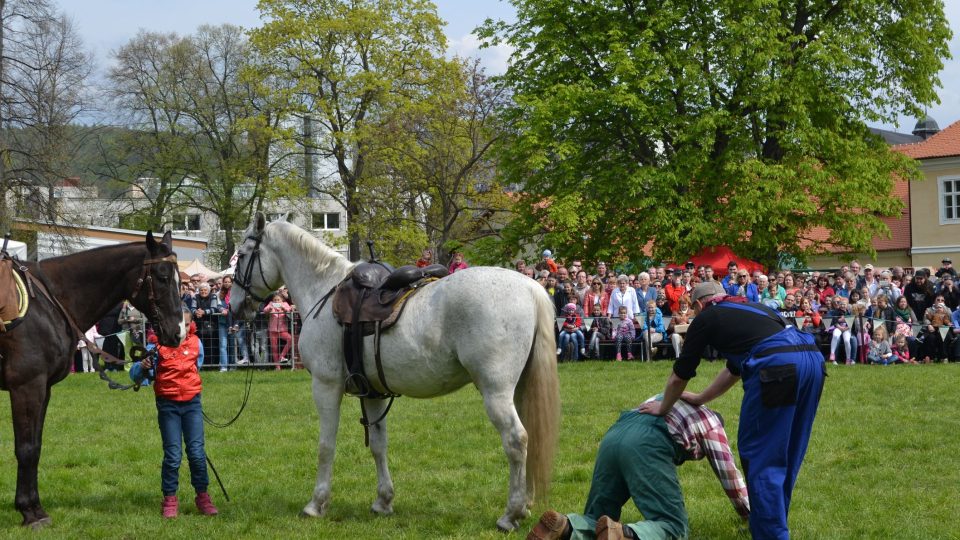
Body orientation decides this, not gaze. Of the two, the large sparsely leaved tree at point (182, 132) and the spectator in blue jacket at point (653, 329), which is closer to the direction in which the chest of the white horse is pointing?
the large sparsely leaved tree

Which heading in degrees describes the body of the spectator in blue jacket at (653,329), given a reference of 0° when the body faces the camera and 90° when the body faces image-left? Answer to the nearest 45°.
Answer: approximately 0°

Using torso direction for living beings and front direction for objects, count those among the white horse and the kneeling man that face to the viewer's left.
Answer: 1

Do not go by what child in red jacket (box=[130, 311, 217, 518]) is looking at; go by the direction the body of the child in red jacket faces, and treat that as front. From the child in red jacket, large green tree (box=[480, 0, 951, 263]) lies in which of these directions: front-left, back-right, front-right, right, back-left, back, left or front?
back-left

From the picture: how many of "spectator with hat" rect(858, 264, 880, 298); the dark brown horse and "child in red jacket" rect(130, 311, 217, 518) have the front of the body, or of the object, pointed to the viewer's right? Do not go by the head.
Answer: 1

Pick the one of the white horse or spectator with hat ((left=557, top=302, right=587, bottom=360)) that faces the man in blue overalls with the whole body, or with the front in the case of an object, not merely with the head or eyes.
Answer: the spectator with hat

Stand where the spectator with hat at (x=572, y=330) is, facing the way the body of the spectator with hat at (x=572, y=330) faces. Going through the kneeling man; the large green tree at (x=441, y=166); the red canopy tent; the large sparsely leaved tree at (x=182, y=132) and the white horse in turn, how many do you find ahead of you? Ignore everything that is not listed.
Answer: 2

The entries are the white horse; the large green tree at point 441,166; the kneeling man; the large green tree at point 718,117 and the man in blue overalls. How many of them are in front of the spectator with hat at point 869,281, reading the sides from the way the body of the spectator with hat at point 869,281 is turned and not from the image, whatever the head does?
3

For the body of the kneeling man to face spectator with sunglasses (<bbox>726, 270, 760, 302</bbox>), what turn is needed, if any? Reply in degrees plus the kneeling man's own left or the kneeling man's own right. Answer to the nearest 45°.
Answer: approximately 45° to the kneeling man's own left

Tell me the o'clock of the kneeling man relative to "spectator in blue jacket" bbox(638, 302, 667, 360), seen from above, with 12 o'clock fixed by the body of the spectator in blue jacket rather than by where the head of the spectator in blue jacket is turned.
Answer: The kneeling man is roughly at 12 o'clock from the spectator in blue jacket.

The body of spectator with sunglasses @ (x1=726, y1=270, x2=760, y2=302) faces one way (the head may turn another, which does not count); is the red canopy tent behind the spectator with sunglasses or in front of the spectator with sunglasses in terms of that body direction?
behind

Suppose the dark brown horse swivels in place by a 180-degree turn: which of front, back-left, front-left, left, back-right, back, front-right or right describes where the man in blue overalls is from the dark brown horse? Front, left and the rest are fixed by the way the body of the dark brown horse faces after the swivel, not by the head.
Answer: back-left

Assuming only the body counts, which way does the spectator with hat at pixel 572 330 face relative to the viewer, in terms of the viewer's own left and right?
facing the viewer

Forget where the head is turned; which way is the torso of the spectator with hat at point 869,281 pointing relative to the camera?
toward the camera

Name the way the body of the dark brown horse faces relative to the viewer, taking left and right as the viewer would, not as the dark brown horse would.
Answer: facing to the right of the viewer

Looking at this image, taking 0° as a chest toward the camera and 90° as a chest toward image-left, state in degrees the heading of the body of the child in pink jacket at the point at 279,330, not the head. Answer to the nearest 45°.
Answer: approximately 0°

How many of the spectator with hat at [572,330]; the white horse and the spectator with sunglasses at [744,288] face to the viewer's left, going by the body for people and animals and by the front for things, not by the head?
1
